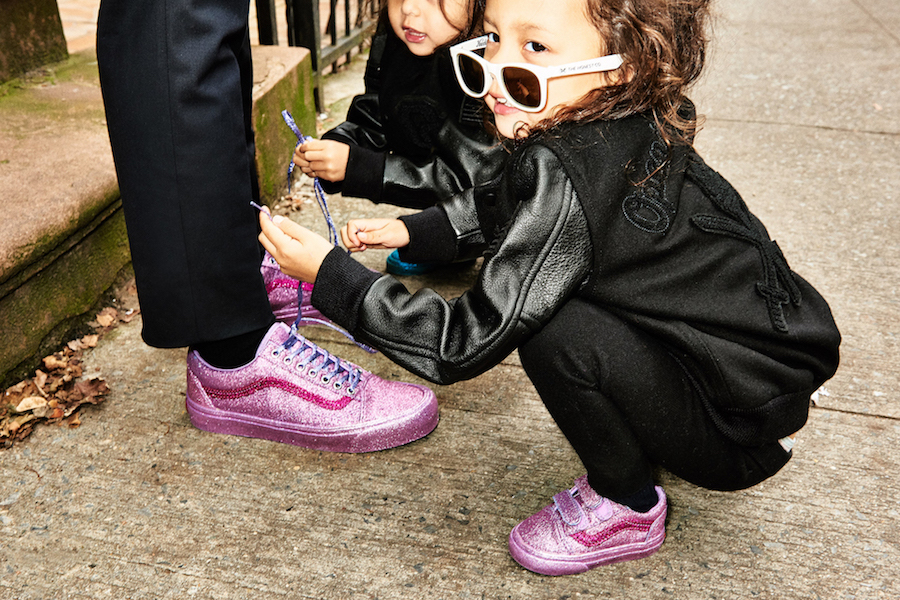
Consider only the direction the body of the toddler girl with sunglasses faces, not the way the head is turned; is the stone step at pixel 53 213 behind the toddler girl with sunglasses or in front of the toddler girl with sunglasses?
in front

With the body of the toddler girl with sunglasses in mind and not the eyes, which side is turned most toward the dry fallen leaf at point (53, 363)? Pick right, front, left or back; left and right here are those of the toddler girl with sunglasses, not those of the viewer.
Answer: front

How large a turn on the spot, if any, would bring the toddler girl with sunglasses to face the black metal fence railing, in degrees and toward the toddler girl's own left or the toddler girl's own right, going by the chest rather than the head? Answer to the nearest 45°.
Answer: approximately 45° to the toddler girl's own right

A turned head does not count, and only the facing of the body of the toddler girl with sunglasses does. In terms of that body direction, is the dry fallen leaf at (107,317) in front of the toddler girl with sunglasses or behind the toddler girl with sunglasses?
in front

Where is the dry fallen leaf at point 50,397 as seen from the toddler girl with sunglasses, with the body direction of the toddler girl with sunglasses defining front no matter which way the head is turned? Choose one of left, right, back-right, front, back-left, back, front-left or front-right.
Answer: front

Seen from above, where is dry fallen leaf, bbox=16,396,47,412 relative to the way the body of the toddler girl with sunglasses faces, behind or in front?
in front

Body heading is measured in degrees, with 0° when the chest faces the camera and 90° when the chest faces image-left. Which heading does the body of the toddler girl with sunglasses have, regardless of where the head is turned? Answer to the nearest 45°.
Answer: approximately 90°
